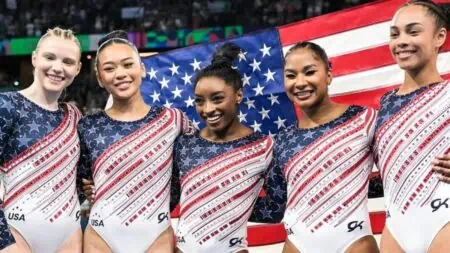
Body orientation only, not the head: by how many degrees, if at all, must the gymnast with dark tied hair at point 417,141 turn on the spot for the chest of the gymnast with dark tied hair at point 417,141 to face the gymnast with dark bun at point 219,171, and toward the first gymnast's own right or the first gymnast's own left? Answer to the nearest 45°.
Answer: approximately 45° to the first gymnast's own right

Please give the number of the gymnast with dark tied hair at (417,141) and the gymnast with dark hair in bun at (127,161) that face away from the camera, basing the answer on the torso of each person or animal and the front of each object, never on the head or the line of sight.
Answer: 0

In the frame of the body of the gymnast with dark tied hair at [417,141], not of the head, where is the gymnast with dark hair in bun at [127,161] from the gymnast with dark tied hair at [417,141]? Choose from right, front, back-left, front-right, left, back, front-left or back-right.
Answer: front-right

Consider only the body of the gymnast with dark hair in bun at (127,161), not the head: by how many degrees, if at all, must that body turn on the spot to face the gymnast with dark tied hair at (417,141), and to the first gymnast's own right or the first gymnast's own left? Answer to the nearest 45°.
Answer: approximately 45° to the first gymnast's own left

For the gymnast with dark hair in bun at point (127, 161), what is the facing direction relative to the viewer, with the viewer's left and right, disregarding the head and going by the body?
facing the viewer

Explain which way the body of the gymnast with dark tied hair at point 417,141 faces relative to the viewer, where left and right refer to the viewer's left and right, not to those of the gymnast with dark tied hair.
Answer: facing the viewer and to the left of the viewer
